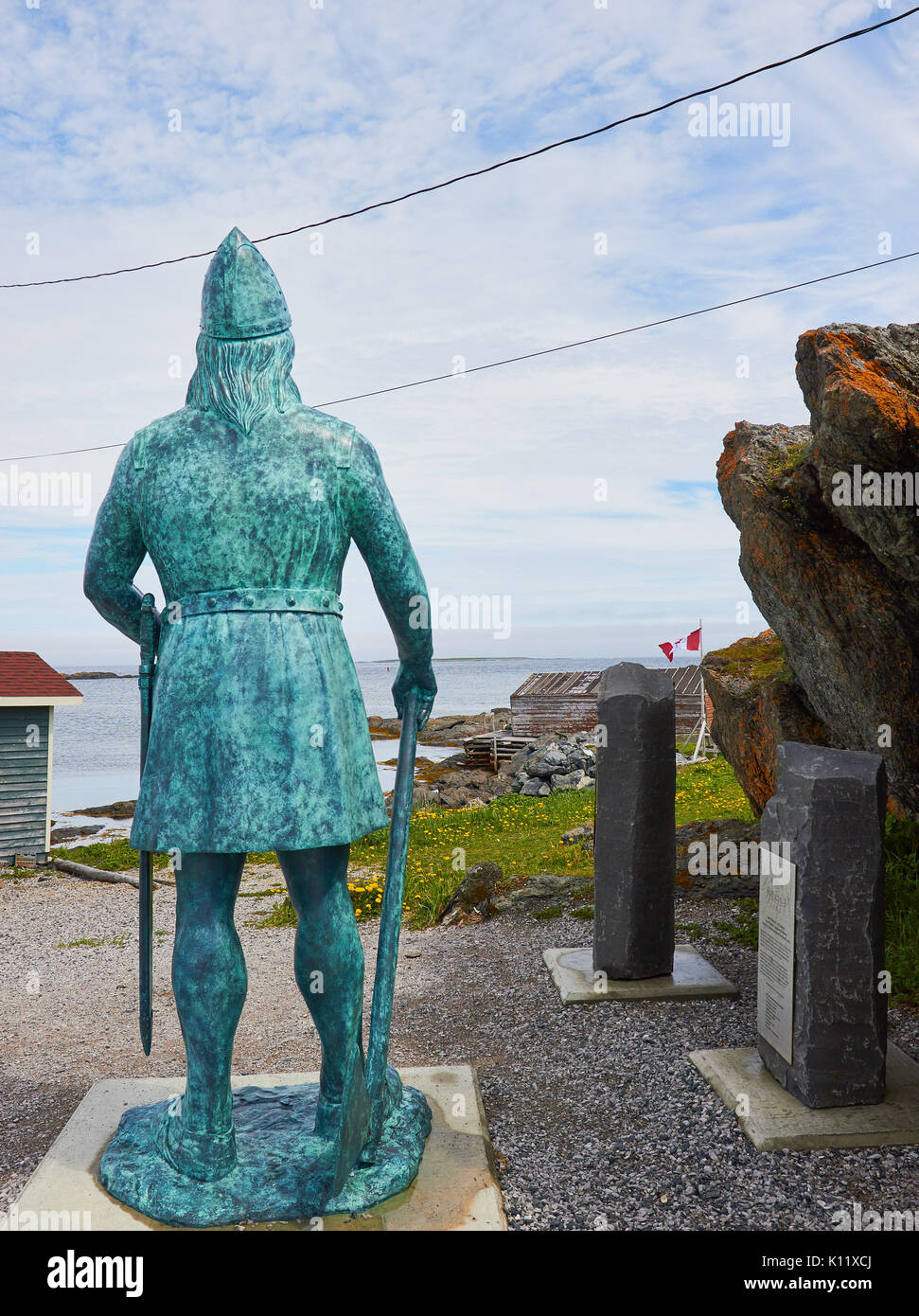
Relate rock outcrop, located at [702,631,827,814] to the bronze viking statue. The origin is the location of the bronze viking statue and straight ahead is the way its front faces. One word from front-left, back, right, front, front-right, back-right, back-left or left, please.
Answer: front-right

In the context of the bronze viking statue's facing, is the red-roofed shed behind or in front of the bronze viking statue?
in front

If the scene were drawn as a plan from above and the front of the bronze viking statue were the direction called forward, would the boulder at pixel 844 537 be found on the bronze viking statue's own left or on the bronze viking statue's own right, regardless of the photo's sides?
on the bronze viking statue's own right

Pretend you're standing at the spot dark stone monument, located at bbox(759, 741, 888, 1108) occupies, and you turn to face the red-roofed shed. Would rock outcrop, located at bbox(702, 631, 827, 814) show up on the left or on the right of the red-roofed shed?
right

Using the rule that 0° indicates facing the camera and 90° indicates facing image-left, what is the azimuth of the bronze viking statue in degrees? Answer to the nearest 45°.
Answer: approximately 180°

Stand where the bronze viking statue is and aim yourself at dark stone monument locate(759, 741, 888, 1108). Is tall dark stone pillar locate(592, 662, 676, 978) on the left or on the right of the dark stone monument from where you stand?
left

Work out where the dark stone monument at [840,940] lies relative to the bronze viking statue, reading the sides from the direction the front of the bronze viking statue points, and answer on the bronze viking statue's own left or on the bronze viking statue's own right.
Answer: on the bronze viking statue's own right

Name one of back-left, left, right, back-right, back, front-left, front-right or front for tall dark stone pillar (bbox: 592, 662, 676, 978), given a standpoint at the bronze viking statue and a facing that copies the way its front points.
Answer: front-right

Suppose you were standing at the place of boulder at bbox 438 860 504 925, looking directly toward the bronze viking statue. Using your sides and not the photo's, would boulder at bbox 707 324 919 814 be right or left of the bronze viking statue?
left

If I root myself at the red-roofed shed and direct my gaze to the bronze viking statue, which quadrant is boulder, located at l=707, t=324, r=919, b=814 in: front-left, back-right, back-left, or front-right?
front-left

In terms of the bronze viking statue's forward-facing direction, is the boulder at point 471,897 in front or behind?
in front
